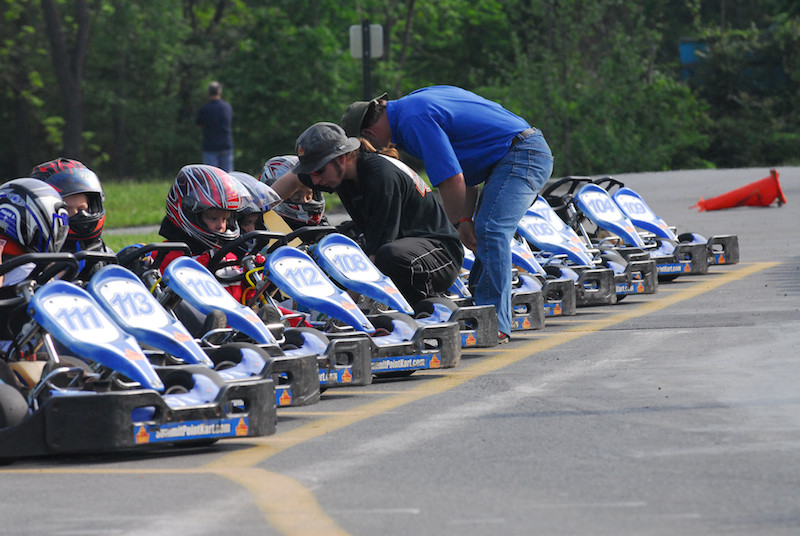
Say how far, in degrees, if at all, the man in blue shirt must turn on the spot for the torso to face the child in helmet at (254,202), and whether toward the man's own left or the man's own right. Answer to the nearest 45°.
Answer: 0° — they already face them

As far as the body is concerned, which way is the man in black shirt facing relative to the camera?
to the viewer's left

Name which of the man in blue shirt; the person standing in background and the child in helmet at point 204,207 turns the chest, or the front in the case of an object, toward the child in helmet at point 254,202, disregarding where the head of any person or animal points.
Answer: the man in blue shirt

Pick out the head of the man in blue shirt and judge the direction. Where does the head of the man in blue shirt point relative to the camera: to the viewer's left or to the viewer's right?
to the viewer's left
